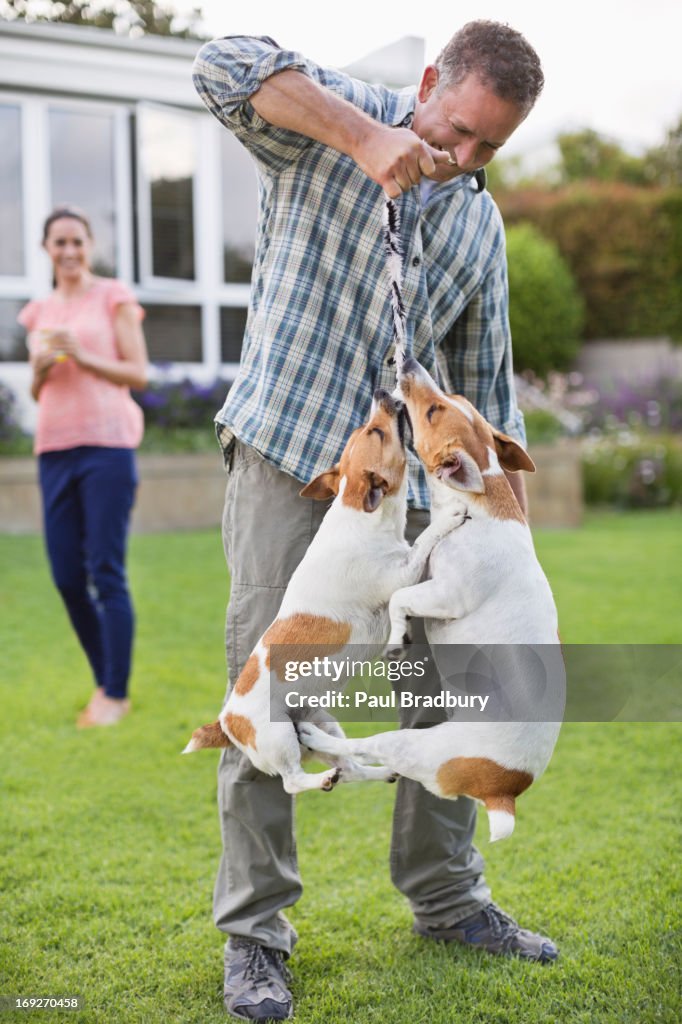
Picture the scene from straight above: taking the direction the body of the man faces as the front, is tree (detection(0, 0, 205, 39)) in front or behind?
behind

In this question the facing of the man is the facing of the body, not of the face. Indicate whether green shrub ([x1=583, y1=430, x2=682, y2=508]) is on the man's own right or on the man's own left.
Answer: on the man's own left

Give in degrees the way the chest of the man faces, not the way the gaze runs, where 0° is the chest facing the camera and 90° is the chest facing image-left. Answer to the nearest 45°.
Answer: approximately 315°

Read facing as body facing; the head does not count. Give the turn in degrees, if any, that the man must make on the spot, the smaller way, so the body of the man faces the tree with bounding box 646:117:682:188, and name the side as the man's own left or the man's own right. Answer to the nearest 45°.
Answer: approximately 135° to the man's own left

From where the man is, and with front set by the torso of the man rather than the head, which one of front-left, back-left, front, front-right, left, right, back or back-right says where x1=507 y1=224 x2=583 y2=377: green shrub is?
back-left

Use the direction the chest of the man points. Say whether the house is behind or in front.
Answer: behind

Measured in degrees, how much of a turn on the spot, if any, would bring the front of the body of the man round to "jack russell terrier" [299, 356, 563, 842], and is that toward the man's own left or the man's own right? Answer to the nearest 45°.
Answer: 0° — they already face it

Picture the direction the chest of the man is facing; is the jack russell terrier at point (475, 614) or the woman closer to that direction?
the jack russell terrier

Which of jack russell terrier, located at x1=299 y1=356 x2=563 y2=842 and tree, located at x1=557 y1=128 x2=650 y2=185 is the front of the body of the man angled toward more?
the jack russell terrier
